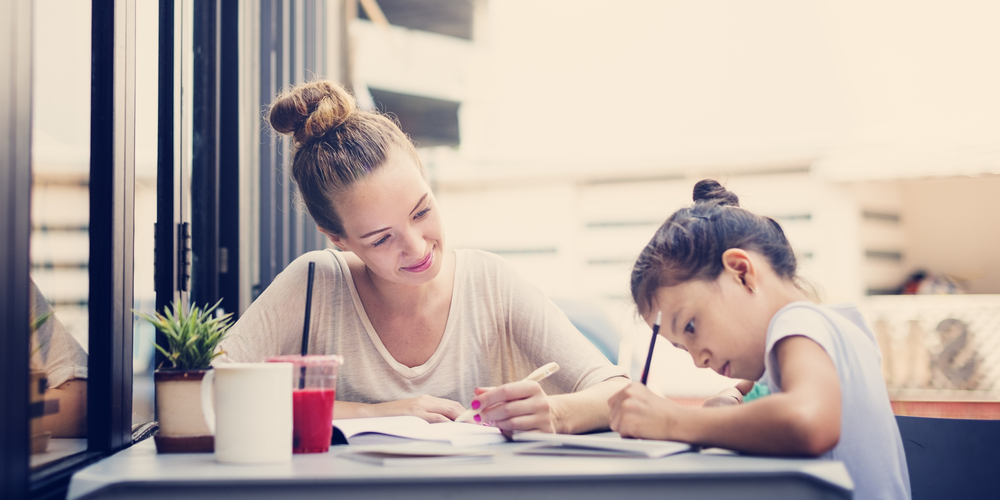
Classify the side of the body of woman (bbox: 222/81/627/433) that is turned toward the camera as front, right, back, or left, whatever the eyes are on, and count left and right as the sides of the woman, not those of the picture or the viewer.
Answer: front

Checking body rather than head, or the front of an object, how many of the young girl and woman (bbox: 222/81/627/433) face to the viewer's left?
1

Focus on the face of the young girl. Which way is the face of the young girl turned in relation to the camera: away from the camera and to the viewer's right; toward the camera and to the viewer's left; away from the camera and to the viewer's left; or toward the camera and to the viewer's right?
toward the camera and to the viewer's left

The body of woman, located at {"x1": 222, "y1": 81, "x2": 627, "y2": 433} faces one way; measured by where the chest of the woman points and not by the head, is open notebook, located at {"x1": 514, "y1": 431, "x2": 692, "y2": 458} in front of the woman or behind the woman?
in front

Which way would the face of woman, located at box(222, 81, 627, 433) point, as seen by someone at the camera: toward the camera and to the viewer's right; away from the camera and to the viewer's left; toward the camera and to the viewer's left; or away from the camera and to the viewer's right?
toward the camera and to the viewer's right

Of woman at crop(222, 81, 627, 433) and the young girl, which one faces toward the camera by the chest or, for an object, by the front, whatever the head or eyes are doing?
the woman

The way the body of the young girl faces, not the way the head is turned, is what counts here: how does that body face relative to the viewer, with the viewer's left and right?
facing to the left of the viewer

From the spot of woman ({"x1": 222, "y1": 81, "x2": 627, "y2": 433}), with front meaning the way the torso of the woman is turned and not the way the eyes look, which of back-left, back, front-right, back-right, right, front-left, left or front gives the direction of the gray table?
front

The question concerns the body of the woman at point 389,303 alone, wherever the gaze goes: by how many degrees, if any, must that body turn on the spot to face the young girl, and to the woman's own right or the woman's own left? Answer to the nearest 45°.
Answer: approximately 45° to the woman's own left
